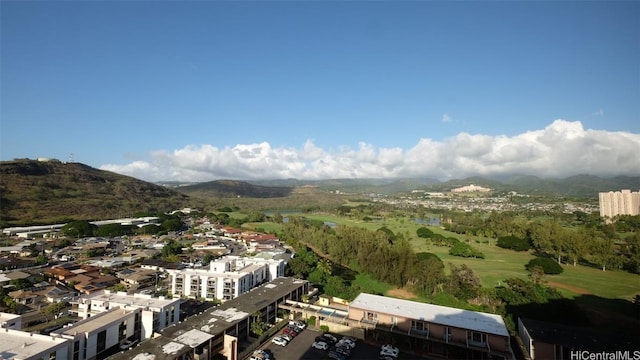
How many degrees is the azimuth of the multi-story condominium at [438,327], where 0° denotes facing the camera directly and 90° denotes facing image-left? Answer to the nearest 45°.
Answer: approximately 45°

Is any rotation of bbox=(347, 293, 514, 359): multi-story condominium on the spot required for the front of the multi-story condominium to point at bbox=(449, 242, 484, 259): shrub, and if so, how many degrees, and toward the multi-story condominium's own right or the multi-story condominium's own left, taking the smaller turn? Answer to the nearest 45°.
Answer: approximately 135° to the multi-story condominium's own right

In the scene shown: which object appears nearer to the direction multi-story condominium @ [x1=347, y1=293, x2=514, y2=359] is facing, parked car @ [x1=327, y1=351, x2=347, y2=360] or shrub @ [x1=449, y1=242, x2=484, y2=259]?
the parked car

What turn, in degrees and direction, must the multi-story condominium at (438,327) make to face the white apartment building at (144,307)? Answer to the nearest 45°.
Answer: approximately 45° to its right

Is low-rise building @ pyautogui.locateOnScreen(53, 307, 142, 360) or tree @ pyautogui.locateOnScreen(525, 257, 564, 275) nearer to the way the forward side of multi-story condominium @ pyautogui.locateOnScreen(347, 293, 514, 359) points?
the low-rise building
